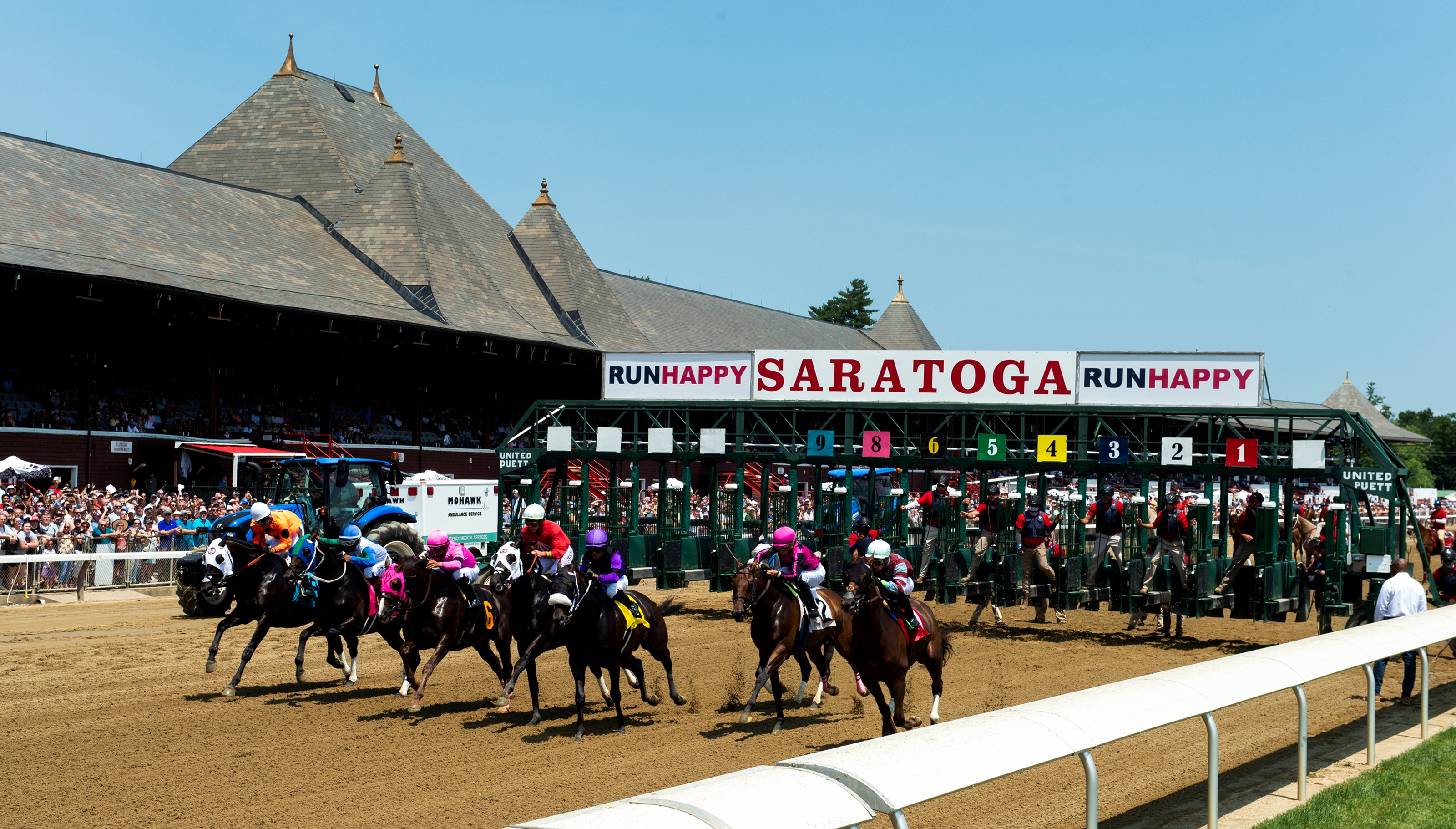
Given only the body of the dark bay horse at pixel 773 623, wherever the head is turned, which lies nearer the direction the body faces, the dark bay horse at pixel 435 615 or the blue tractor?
the dark bay horse

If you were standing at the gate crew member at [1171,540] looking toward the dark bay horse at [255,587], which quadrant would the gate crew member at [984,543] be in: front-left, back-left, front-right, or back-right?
front-right

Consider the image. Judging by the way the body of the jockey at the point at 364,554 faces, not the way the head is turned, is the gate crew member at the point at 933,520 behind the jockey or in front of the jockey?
behind

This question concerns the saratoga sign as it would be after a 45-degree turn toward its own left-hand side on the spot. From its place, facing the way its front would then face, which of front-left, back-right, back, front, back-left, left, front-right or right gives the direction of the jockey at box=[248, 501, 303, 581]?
right

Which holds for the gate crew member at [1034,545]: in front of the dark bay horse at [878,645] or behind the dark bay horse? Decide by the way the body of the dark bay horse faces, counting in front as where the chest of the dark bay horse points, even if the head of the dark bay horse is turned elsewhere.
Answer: behind

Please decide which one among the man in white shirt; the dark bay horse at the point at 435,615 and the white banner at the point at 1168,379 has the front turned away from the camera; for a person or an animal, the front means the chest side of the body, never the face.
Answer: the man in white shirt

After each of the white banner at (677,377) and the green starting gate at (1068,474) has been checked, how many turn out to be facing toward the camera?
2

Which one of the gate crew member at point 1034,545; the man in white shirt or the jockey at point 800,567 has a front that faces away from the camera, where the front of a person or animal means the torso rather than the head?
the man in white shirt

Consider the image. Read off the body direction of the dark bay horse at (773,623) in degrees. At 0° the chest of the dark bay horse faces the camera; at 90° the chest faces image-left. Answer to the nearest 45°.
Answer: approximately 45°

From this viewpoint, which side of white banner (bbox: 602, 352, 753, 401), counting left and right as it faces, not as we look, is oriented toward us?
front

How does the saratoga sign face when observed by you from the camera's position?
facing the viewer

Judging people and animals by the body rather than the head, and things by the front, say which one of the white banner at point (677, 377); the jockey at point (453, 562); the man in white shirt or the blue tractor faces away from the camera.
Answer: the man in white shirt

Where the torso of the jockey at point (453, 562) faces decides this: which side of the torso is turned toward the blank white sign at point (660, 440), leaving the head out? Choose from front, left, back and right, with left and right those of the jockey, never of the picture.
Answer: back

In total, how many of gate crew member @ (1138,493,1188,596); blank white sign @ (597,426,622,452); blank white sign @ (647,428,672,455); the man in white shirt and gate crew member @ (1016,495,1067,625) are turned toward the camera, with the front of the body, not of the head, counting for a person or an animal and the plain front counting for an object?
4

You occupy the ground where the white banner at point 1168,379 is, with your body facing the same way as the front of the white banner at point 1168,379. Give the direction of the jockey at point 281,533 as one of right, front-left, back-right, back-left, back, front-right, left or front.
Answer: front-right

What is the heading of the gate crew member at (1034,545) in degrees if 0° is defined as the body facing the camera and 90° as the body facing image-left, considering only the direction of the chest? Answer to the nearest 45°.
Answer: approximately 0°

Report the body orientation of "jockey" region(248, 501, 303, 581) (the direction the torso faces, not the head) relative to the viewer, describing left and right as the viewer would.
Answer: facing the viewer and to the left of the viewer

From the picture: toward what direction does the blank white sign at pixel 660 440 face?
toward the camera
